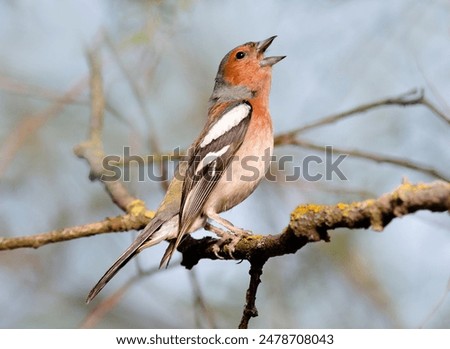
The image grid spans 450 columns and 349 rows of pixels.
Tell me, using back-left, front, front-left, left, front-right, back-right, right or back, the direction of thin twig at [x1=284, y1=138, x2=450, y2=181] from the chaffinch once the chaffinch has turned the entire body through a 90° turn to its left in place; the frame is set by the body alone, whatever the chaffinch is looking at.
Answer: right

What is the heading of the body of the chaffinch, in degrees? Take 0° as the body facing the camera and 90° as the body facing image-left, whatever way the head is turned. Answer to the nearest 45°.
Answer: approximately 270°

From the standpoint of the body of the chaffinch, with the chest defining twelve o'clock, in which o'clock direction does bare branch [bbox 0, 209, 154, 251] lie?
The bare branch is roughly at 6 o'clock from the chaffinch.
